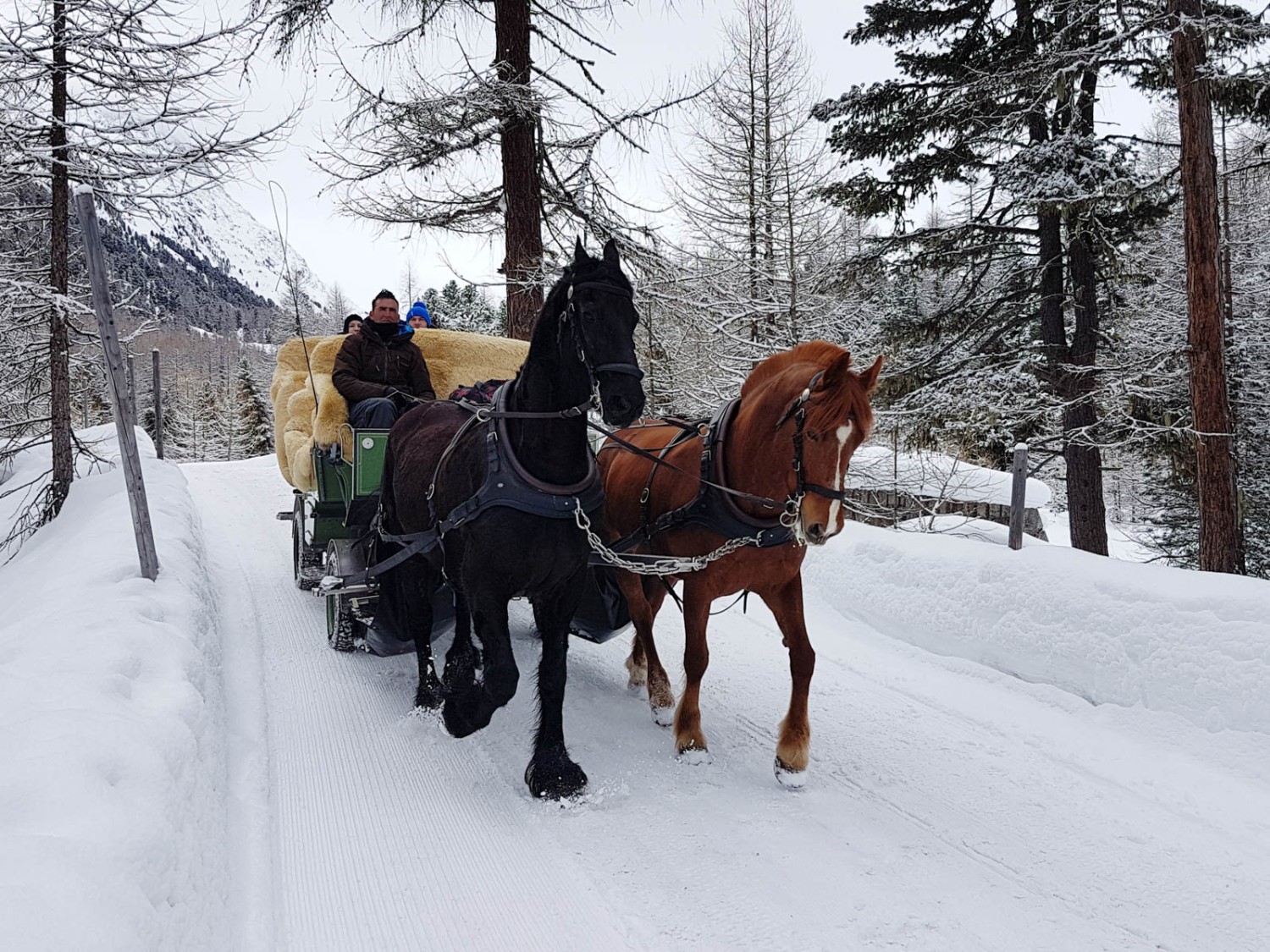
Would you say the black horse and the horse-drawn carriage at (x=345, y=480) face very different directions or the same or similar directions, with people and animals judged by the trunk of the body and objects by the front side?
same or similar directions

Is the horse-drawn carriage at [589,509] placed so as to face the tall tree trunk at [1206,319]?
no

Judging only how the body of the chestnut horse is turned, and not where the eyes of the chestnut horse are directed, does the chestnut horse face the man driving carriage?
no

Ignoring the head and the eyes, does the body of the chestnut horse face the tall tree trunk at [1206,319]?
no

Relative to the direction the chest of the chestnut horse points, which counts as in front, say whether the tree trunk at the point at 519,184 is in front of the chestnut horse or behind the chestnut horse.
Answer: behind

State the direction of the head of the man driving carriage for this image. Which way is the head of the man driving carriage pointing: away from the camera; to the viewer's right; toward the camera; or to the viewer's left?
toward the camera

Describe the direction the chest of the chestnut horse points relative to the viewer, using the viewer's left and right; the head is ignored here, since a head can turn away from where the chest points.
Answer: facing the viewer and to the right of the viewer

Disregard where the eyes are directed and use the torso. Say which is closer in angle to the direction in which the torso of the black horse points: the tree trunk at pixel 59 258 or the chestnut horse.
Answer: the chestnut horse

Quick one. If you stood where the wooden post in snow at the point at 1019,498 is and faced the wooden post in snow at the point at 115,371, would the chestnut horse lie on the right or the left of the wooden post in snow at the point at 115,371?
left

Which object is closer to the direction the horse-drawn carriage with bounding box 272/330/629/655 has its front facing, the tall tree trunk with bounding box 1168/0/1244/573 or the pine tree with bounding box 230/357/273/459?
the tall tree trunk

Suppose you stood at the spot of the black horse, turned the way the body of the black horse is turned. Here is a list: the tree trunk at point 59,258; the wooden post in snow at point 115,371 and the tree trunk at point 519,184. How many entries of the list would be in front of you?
0

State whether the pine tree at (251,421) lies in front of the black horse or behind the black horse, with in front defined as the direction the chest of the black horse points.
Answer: behind

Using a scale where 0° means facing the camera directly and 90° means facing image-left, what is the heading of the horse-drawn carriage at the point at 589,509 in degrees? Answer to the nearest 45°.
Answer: approximately 315°

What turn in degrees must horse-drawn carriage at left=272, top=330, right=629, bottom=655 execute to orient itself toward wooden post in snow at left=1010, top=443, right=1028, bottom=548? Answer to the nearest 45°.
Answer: approximately 45° to its left

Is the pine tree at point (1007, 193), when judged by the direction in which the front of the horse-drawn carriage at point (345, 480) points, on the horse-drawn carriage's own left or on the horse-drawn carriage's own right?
on the horse-drawn carriage's own left
